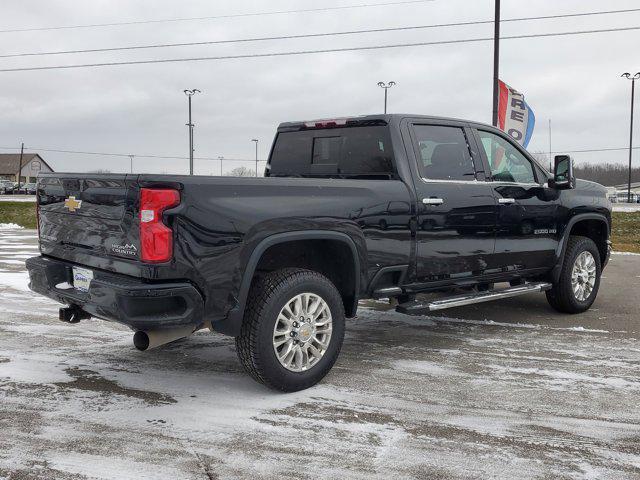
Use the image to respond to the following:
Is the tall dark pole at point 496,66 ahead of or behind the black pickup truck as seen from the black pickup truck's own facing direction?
ahead

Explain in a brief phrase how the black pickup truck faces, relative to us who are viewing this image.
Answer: facing away from the viewer and to the right of the viewer

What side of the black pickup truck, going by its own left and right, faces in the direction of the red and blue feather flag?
front
